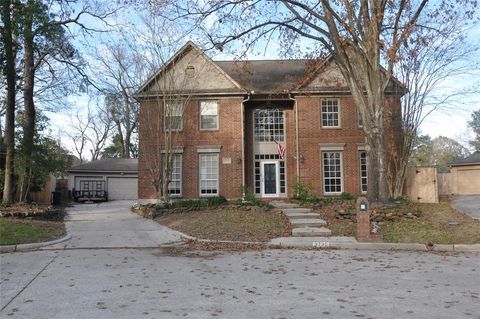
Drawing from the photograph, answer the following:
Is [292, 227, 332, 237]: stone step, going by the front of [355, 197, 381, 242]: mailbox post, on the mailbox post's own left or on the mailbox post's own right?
on the mailbox post's own right

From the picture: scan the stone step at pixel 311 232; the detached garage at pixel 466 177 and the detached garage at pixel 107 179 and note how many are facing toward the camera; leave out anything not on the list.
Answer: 3

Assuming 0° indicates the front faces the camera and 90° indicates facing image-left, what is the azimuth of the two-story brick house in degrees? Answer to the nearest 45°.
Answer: approximately 0°

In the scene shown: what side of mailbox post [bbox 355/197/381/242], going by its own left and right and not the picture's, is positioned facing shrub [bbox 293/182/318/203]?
back

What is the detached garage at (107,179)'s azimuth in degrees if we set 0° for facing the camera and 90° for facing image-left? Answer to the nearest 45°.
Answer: approximately 0°

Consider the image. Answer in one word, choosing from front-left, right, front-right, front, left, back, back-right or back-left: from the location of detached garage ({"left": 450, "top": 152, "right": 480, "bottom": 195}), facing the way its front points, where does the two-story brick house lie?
front-right

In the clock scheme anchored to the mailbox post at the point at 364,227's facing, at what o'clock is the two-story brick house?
The two-story brick house is roughly at 5 o'clock from the mailbox post.

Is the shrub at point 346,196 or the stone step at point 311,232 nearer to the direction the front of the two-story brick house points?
the stone step

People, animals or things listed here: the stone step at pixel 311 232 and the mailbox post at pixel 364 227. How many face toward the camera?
2
